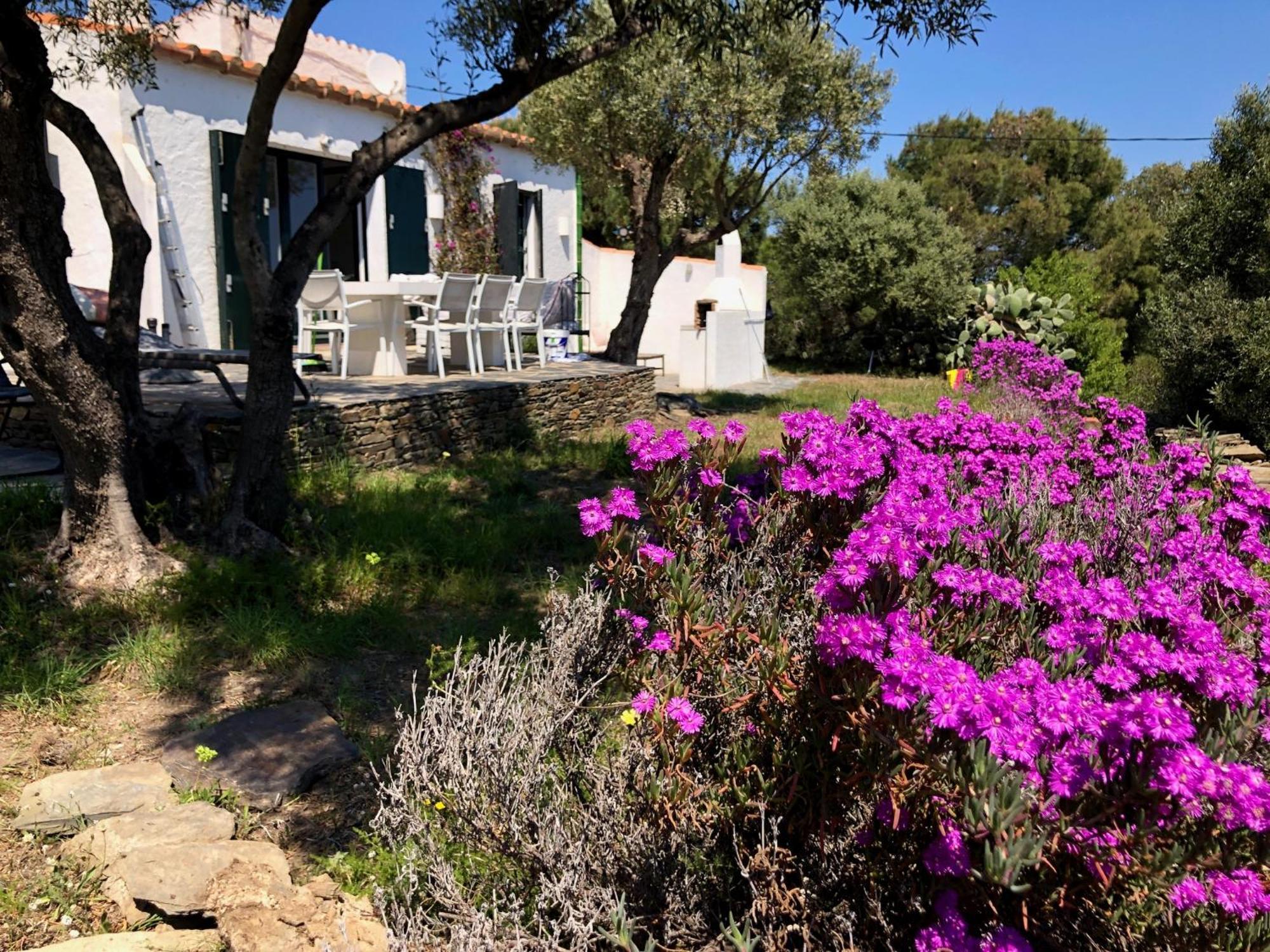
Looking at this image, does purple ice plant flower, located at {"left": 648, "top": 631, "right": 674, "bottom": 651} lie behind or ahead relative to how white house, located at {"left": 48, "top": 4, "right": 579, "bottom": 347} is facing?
ahead

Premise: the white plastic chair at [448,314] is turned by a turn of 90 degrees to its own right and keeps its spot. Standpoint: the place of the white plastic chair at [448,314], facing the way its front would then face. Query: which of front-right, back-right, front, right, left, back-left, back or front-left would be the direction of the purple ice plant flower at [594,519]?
back-right

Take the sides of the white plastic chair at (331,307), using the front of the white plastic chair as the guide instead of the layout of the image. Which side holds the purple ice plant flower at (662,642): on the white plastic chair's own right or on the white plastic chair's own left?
on the white plastic chair's own right

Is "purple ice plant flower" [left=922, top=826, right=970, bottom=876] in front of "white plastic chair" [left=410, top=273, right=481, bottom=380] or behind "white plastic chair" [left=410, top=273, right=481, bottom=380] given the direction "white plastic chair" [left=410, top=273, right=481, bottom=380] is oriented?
behind

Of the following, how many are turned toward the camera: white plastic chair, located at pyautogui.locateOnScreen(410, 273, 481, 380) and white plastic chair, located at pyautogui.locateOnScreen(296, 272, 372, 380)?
0

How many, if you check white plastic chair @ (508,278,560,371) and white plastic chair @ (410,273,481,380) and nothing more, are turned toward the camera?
0

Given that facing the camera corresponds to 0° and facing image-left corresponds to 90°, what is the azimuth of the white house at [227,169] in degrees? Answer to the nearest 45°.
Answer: approximately 315°

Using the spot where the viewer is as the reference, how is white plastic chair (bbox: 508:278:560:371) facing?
facing away from the viewer and to the left of the viewer

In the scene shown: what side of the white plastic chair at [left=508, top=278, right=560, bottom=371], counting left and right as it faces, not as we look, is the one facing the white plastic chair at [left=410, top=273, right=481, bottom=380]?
left

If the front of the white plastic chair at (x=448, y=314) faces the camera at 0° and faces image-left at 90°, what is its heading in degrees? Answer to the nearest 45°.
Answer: approximately 135°

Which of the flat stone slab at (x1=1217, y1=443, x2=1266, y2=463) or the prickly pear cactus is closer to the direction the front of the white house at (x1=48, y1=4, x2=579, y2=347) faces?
the flat stone slab

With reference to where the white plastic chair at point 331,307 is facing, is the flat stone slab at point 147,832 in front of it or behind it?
behind

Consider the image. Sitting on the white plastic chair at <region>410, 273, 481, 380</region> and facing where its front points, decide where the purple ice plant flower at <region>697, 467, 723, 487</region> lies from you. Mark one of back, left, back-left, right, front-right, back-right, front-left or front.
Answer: back-left

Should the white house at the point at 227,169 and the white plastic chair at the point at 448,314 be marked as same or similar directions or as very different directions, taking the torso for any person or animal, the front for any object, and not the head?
very different directions

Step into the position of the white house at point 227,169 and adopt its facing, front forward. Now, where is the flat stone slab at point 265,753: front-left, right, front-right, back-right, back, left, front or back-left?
front-right

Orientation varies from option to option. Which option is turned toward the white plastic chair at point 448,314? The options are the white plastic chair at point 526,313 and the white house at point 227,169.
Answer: the white house
